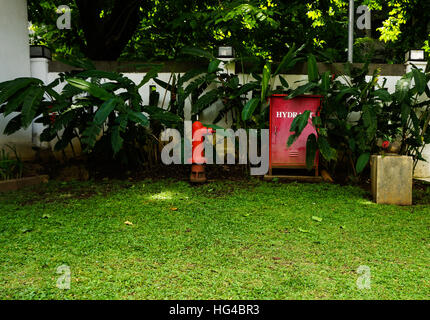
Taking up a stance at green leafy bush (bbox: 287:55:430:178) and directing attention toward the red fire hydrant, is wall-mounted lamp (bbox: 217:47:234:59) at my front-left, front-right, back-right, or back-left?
front-right

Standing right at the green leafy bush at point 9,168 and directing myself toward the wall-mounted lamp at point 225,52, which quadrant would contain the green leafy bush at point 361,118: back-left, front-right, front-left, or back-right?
front-right

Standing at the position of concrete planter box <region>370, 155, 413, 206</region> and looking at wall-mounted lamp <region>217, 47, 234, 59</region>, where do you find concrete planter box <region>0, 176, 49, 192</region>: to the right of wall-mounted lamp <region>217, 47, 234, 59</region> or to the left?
left

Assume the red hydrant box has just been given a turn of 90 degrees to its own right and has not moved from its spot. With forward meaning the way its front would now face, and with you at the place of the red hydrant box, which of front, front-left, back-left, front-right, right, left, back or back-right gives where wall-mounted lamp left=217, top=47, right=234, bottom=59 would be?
front-right

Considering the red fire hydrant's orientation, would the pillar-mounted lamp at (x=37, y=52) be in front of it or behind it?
behind

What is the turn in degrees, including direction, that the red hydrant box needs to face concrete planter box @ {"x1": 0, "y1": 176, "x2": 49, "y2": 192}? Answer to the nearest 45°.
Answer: approximately 90° to its right

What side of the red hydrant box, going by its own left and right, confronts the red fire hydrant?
right

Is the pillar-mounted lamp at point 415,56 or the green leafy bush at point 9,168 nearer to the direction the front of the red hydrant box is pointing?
the green leafy bush

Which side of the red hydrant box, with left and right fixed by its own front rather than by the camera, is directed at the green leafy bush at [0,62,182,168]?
right

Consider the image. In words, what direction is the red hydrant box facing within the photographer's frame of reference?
facing the viewer
